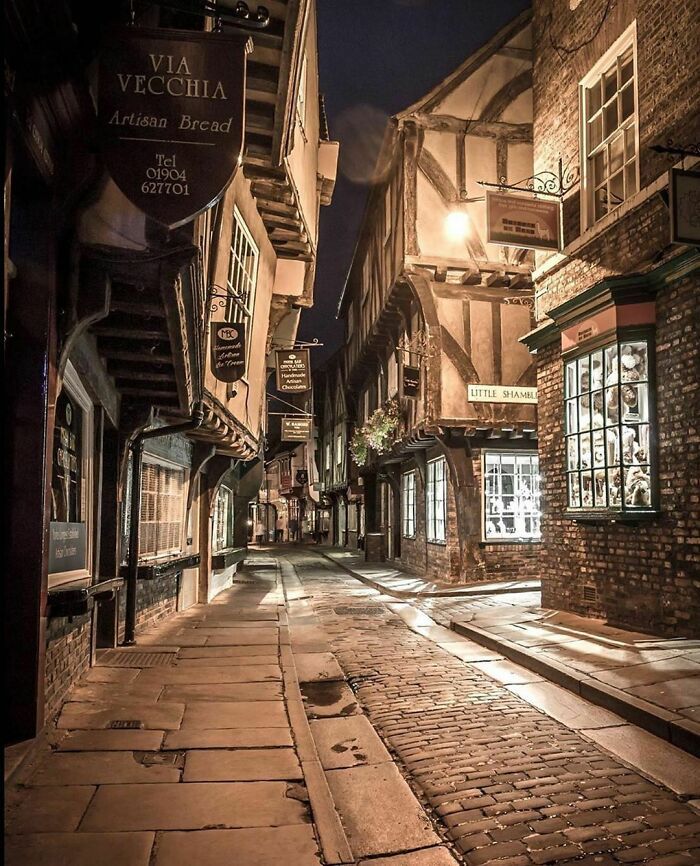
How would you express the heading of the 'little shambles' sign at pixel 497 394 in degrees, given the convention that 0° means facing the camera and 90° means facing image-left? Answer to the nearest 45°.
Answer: approximately 0°

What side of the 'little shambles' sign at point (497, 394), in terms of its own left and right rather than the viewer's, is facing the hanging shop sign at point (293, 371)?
right

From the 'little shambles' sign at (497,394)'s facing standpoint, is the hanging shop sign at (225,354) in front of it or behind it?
in front

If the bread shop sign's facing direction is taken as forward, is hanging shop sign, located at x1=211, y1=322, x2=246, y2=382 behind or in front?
behind

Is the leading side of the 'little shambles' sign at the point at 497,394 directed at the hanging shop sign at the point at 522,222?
yes

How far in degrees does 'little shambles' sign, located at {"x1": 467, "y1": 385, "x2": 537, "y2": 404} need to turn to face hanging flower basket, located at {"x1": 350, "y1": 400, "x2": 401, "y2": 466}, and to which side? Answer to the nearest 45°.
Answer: approximately 135° to its right

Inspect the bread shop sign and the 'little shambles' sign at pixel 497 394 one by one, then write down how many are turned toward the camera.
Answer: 2

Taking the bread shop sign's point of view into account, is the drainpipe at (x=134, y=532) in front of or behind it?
behind

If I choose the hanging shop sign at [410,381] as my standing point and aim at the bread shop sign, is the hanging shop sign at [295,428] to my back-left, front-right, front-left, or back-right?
back-right

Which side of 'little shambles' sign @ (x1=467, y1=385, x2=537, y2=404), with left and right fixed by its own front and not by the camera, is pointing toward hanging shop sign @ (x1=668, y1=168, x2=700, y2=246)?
front
